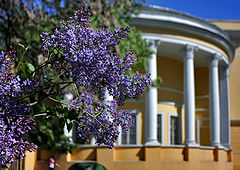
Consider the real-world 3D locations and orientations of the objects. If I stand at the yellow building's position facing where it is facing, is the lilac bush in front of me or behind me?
in front

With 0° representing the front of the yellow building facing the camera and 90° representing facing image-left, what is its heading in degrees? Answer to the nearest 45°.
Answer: approximately 45°
